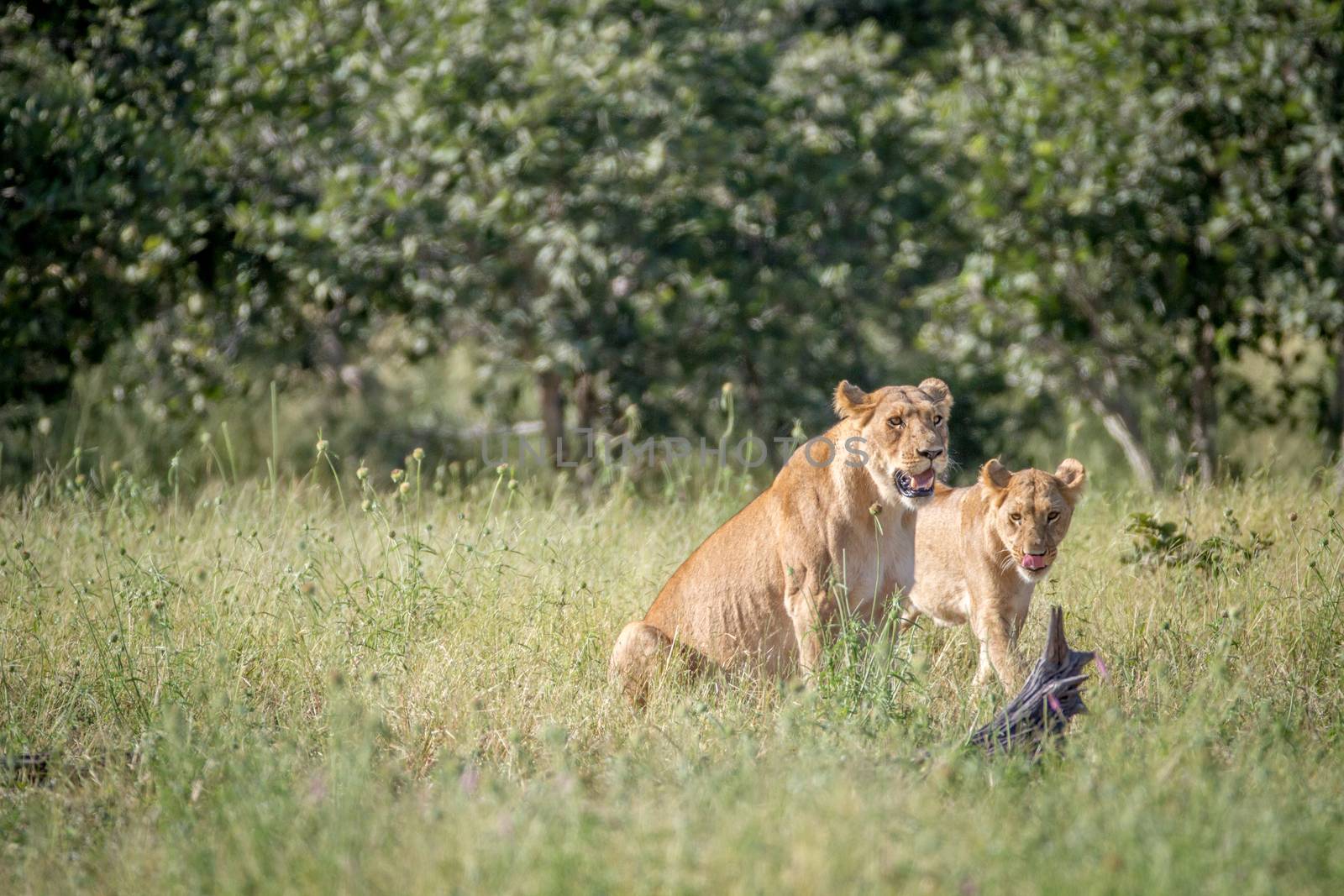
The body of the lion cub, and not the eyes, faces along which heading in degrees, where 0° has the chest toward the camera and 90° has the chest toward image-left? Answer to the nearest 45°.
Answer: approximately 315°

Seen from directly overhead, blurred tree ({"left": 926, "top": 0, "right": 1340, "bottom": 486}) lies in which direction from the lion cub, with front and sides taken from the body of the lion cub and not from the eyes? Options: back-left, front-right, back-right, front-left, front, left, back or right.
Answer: back-left

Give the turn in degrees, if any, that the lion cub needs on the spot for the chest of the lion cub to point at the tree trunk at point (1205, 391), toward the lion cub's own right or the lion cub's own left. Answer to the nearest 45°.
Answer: approximately 135° to the lion cub's own left

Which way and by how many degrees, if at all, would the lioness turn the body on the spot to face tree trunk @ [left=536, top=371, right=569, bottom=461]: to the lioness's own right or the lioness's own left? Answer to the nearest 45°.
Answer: approximately 135° to the lioness's own left

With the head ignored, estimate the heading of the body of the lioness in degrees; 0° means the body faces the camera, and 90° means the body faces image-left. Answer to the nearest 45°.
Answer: approximately 315°

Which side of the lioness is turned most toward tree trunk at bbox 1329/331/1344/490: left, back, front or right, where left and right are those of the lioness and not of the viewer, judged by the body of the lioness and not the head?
left
